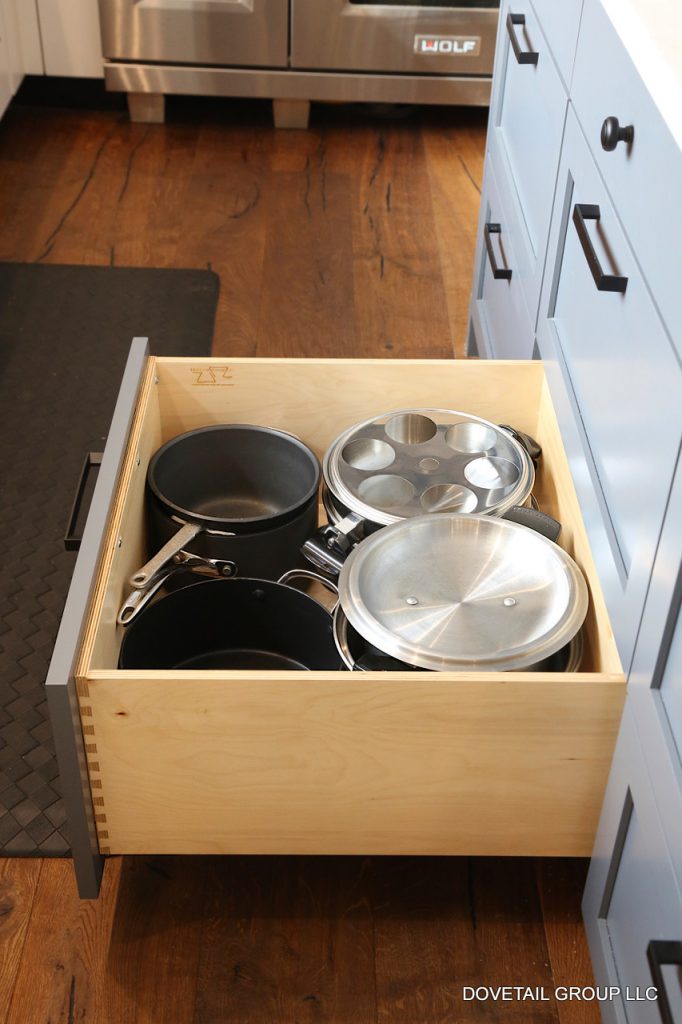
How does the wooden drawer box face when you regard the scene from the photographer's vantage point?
facing to the left of the viewer

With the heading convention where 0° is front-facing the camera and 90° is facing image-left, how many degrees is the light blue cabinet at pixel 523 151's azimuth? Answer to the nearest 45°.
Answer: approximately 90°

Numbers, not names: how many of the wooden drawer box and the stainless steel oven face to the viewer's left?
1

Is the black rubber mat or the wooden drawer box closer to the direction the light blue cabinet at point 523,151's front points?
the black rubber mat

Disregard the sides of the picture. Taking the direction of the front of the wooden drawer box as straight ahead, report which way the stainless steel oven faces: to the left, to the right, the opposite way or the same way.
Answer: to the left

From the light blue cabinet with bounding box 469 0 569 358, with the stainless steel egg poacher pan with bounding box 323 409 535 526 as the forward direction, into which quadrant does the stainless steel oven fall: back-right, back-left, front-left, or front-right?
back-right

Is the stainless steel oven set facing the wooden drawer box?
yes

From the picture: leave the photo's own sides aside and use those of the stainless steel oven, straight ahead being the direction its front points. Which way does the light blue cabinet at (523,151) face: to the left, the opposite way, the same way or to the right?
to the right

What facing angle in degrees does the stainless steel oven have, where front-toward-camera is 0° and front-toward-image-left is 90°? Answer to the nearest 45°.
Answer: approximately 0°
